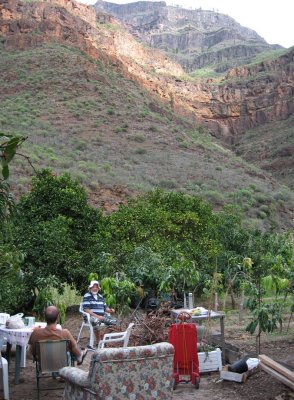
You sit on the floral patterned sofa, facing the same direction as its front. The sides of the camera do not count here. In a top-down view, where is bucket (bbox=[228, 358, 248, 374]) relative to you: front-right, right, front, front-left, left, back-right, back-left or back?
right

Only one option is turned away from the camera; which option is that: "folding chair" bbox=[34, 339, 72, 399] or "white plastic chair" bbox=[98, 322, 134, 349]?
the folding chair

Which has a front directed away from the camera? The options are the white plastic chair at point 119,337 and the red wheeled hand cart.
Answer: the red wheeled hand cart

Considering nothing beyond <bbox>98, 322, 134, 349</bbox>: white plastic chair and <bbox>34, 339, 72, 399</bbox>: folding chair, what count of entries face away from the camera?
1

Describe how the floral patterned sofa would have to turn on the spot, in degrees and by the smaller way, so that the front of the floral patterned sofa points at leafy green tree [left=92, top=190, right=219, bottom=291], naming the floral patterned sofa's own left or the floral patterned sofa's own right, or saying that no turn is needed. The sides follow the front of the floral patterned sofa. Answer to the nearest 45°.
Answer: approximately 45° to the floral patterned sofa's own right

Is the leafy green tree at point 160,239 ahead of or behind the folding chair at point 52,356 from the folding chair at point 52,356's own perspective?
ahead

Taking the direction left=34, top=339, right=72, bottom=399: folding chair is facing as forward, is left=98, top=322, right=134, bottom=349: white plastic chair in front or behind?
in front
